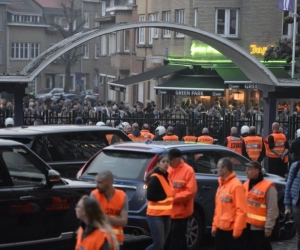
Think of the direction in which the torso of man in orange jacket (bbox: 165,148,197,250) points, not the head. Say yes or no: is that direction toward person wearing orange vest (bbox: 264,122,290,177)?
no

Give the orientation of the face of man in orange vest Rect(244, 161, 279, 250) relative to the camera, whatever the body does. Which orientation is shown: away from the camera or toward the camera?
toward the camera

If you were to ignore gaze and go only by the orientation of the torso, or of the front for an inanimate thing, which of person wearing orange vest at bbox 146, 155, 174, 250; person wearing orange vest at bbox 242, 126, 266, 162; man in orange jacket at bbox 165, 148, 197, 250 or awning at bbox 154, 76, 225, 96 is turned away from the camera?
person wearing orange vest at bbox 242, 126, 266, 162

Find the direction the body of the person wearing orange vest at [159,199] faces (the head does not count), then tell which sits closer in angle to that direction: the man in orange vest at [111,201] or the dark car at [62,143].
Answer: the man in orange vest

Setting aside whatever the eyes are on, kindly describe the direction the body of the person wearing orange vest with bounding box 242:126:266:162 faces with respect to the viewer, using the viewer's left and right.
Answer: facing away from the viewer

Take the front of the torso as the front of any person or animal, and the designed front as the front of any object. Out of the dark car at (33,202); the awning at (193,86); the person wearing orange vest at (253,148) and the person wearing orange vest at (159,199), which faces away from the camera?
the person wearing orange vest at (253,148)

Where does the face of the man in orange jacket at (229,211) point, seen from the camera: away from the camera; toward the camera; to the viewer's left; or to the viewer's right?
to the viewer's left

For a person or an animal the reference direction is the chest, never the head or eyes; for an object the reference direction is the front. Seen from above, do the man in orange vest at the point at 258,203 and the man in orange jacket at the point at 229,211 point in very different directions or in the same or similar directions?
same or similar directions

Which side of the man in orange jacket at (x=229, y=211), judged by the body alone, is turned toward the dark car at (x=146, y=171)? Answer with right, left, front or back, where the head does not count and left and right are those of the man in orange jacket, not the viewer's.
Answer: right

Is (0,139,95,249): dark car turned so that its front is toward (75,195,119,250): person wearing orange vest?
no

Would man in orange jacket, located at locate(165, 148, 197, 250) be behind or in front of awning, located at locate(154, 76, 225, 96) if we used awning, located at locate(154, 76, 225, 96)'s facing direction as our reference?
in front

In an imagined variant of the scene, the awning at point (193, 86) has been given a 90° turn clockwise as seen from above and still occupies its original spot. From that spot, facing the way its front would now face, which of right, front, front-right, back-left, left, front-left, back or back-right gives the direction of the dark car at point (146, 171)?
left
